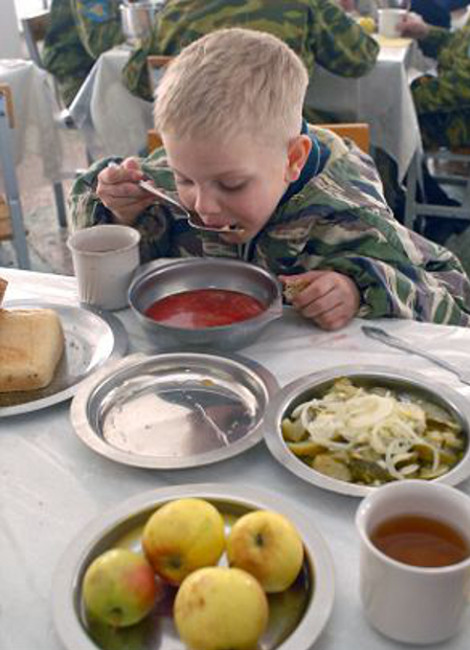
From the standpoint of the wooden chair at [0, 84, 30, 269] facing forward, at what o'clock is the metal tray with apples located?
The metal tray with apples is roughly at 6 o'clock from the wooden chair.

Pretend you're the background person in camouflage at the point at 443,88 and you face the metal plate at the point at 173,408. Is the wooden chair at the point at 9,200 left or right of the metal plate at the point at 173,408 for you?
right

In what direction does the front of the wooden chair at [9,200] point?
away from the camera

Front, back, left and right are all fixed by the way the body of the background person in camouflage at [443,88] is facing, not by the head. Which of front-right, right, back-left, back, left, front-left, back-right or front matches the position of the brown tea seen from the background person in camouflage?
left

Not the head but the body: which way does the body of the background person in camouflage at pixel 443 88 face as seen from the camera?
to the viewer's left

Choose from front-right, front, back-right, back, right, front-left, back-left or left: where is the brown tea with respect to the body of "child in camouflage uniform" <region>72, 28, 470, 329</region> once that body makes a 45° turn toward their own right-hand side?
left

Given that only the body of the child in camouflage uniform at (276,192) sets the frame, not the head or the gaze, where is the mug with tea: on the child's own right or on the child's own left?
on the child's own left

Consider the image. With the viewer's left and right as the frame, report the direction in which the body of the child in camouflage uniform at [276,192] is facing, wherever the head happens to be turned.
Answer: facing the viewer and to the left of the viewer

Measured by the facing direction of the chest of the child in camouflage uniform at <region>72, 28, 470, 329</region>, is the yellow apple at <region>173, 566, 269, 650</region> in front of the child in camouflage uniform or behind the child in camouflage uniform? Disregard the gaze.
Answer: in front

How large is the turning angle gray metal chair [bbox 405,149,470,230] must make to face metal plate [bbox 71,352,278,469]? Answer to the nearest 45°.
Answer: approximately 90° to its left

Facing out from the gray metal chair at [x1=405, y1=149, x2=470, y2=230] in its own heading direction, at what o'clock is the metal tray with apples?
The metal tray with apples is roughly at 9 o'clock from the gray metal chair.

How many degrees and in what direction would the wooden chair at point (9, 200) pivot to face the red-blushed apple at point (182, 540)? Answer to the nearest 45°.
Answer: approximately 180°

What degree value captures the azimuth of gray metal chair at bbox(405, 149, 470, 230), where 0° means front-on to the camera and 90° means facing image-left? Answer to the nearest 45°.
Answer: approximately 90°

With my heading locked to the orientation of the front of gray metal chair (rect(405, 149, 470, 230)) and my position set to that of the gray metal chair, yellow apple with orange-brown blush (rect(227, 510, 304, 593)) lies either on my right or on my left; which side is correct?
on my left
